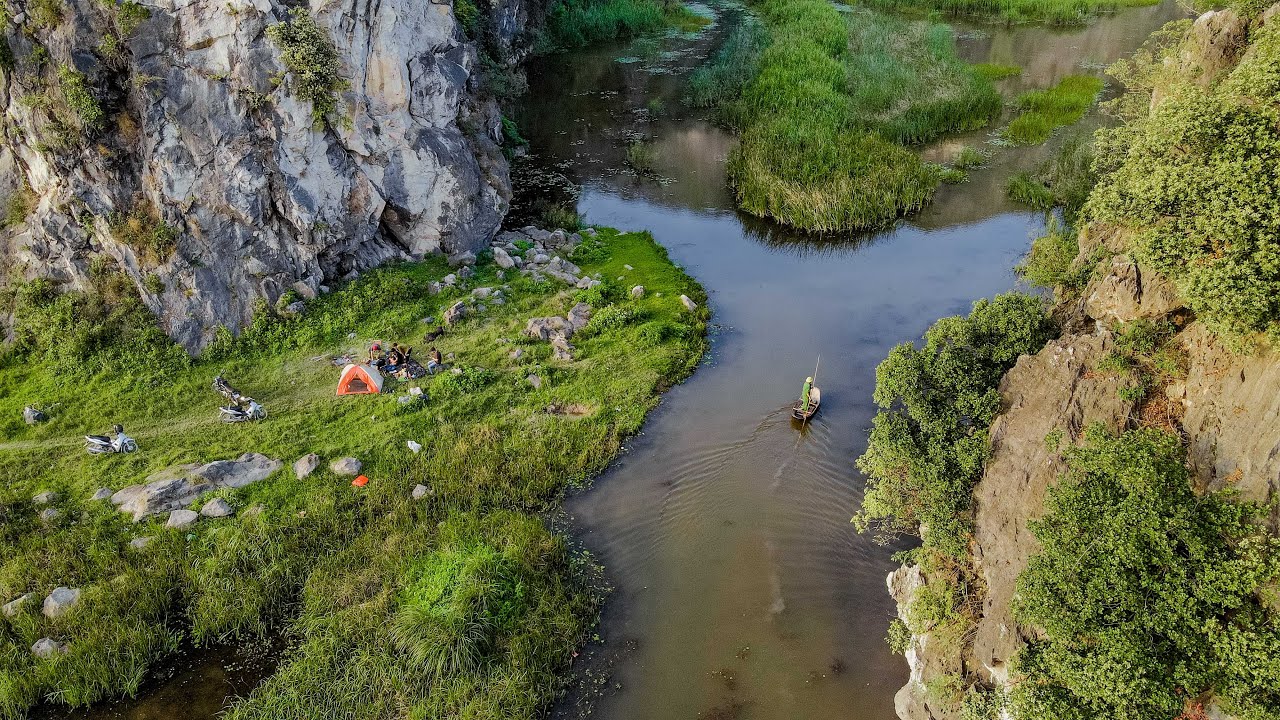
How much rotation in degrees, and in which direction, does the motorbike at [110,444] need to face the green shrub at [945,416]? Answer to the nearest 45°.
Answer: approximately 45° to its right

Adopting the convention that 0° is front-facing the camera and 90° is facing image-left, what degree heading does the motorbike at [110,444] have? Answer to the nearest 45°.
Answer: approximately 270°
